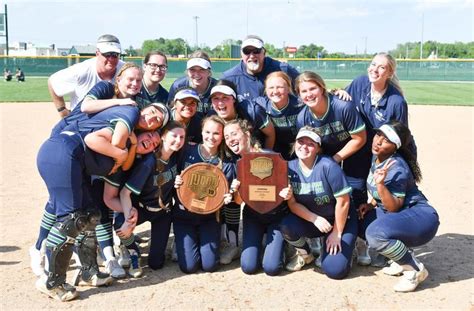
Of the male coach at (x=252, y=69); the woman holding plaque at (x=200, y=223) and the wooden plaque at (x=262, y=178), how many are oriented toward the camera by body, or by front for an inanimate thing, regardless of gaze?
3

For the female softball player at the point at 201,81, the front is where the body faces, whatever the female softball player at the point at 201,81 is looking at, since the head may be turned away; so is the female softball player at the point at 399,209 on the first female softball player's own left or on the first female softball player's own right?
on the first female softball player's own left

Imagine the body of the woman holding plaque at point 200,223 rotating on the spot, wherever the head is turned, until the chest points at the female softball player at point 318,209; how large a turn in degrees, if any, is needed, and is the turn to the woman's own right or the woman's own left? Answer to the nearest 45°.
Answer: approximately 90° to the woman's own left

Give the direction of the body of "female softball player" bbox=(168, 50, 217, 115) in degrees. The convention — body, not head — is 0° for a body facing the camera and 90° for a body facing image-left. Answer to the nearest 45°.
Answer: approximately 0°

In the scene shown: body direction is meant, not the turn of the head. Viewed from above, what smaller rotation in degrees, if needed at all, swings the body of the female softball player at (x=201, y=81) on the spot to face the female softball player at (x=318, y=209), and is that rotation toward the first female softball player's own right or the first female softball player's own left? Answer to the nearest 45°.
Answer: approximately 45° to the first female softball player's own left

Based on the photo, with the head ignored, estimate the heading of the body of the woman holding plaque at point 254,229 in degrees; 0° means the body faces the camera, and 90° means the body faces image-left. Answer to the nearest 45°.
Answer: approximately 0°

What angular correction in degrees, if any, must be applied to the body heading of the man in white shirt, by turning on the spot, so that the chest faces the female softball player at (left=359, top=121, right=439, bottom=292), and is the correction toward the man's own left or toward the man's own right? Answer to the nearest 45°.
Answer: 0° — they already face them

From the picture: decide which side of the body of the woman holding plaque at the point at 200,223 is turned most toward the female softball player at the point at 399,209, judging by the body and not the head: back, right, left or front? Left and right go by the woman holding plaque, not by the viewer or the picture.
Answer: left

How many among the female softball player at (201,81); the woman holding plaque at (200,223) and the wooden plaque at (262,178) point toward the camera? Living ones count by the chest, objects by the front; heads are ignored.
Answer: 3

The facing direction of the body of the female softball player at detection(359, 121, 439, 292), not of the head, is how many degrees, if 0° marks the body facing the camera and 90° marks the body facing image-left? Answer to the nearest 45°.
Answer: approximately 45°

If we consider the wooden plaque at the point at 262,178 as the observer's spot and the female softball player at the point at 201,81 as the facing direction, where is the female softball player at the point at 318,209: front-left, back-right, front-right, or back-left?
back-right

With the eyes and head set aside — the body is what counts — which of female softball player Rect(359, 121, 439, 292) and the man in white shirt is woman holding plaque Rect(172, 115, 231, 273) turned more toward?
the female softball player
